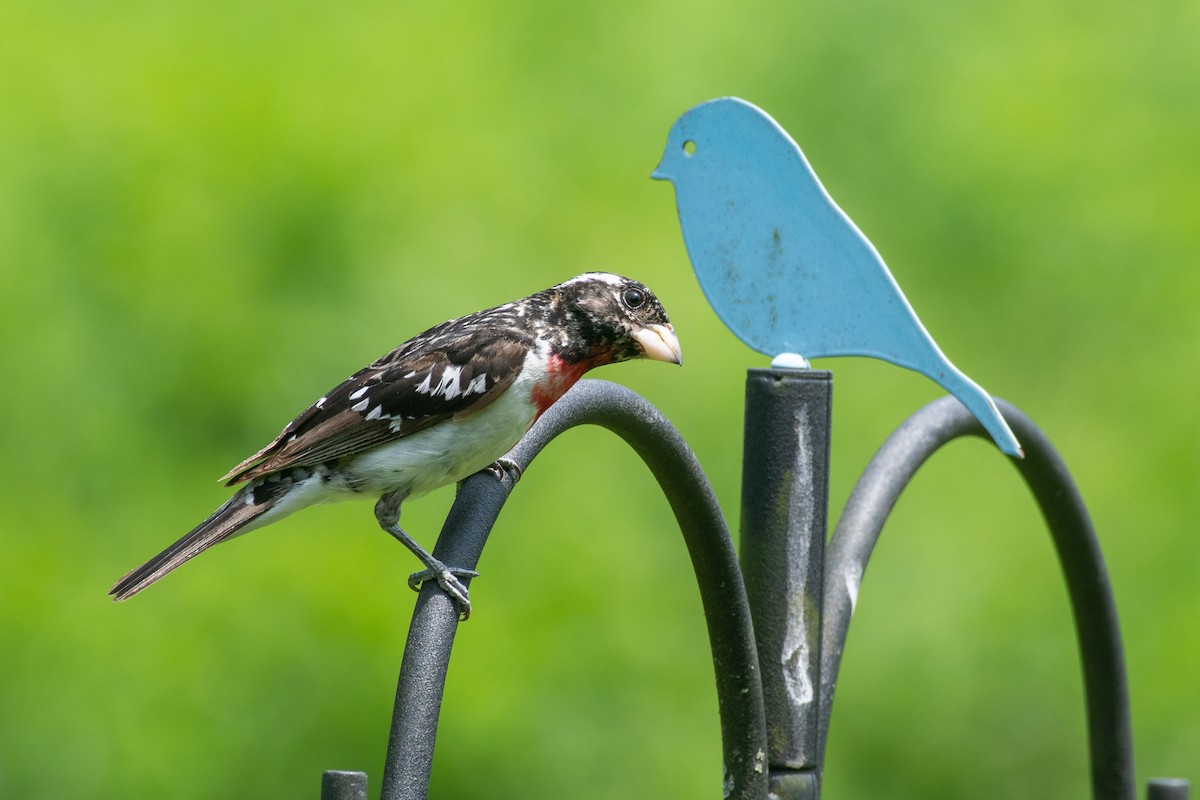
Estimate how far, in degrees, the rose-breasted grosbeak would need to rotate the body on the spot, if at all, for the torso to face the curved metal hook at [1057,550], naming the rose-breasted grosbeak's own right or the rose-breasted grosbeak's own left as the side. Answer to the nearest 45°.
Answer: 0° — it already faces it

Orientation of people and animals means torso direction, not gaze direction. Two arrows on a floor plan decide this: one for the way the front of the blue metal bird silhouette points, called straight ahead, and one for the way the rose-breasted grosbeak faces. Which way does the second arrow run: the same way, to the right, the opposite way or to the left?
the opposite way

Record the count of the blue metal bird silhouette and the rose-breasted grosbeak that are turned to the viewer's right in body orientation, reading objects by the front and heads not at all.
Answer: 1

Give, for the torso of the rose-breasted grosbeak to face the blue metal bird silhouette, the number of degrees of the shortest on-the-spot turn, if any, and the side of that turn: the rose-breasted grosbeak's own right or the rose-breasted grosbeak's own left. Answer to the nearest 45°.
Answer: approximately 45° to the rose-breasted grosbeak's own right

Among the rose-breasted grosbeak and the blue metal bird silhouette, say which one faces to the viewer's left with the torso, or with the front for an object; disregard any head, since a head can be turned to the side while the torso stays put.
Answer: the blue metal bird silhouette

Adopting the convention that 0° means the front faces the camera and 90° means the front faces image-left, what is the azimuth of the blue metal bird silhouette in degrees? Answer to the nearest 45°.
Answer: approximately 90°

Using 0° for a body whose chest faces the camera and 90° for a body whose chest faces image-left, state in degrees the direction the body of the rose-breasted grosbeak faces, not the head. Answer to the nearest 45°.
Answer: approximately 270°

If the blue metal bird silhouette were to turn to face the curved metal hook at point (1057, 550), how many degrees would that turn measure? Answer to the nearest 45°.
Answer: approximately 135° to its right
